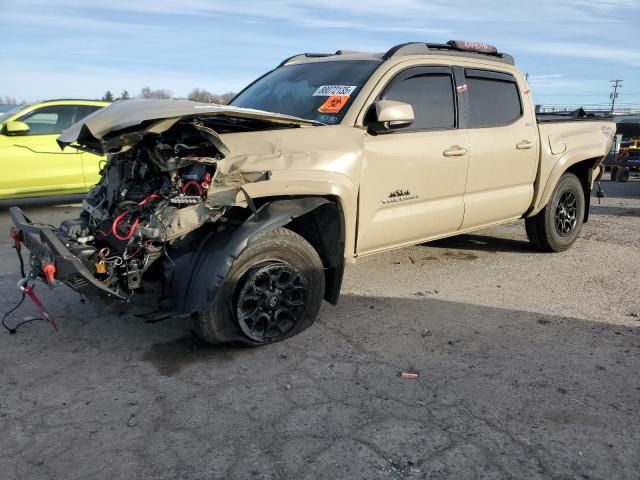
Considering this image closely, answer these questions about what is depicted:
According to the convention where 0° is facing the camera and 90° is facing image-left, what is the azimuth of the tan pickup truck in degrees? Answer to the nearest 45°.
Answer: approximately 45°

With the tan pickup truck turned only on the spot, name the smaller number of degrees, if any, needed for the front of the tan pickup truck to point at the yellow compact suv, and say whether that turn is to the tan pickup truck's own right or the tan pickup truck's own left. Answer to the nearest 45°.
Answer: approximately 90° to the tan pickup truck's own right
